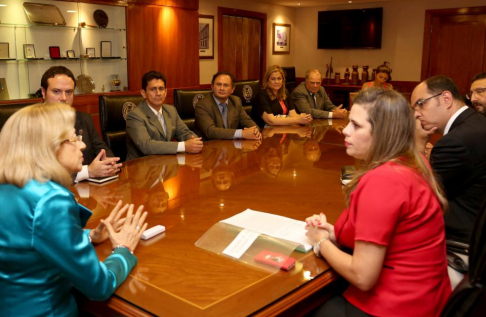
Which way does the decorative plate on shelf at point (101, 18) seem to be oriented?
toward the camera

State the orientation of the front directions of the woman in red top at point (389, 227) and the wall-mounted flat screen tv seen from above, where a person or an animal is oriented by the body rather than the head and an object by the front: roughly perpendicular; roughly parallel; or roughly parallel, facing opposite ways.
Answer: roughly perpendicular

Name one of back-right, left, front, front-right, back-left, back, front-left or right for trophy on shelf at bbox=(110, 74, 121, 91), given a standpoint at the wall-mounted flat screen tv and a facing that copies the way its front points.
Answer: front-right

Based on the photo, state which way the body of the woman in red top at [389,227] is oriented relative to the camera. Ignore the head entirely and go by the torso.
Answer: to the viewer's left

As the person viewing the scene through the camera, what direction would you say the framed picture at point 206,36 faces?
facing the viewer and to the right of the viewer

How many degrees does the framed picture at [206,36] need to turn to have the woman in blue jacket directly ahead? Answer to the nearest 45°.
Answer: approximately 45° to its right

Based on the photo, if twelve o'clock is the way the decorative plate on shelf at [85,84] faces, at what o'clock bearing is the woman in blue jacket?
The woman in blue jacket is roughly at 12 o'clock from the decorative plate on shelf.

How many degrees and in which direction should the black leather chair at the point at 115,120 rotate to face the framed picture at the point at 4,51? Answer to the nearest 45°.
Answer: approximately 180°

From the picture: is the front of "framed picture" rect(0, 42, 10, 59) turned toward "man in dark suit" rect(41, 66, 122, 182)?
yes

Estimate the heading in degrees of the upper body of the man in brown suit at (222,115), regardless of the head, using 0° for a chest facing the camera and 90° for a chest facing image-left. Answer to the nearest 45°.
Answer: approximately 315°

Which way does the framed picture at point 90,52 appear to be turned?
toward the camera

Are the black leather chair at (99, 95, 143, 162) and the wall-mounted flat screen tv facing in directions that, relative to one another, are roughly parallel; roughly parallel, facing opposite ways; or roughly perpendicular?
roughly perpendicular

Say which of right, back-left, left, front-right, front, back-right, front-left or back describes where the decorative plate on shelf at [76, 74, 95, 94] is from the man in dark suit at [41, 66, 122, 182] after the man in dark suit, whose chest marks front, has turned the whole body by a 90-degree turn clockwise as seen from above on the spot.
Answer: back-right

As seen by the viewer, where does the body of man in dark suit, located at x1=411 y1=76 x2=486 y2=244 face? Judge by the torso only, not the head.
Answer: to the viewer's left

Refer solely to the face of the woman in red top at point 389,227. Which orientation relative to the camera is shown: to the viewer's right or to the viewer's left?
to the viewer's left
